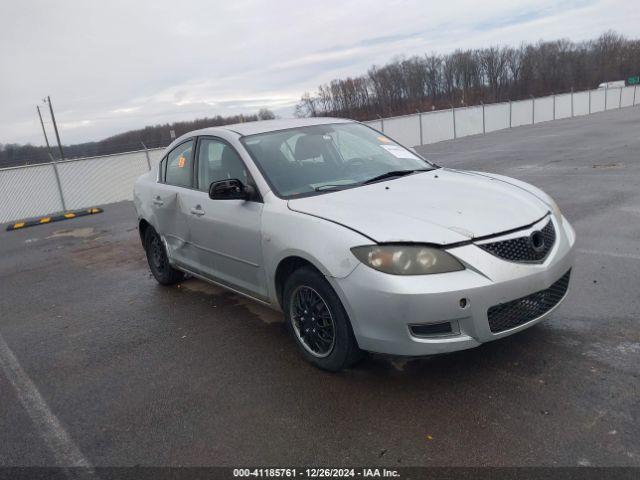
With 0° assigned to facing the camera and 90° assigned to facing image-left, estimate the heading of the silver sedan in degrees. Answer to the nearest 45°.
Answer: approximately 315°

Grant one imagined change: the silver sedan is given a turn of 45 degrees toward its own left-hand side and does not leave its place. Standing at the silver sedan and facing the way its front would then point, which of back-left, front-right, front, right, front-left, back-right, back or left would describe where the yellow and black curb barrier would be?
back-left
